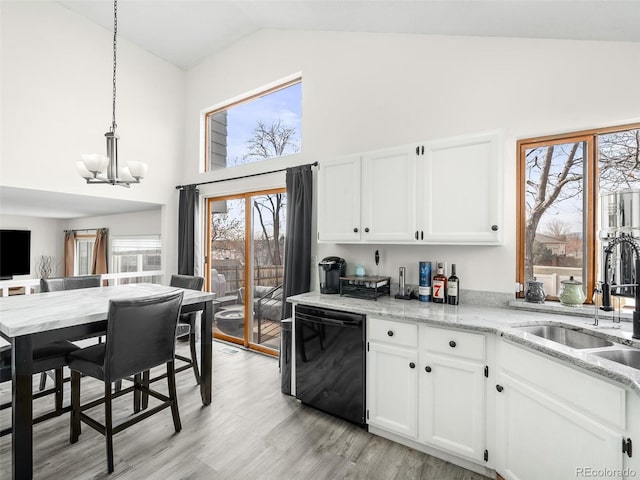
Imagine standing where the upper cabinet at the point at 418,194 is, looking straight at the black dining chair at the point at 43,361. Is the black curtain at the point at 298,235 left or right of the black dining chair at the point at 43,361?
right

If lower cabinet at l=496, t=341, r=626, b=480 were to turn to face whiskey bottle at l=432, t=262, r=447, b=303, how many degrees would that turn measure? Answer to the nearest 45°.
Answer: approximately 90° to its right

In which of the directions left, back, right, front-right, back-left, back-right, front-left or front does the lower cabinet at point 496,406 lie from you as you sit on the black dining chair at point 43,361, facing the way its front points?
right

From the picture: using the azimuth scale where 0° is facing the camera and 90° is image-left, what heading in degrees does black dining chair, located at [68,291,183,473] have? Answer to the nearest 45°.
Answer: approximately 135°

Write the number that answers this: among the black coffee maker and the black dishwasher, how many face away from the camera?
0

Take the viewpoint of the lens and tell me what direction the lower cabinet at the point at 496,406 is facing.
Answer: facing the viewer and to the left of the viewer

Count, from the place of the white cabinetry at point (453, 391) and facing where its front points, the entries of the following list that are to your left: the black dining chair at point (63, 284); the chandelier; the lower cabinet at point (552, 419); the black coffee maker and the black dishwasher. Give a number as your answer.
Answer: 1

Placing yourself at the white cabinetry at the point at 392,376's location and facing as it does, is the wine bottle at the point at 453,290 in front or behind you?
behind

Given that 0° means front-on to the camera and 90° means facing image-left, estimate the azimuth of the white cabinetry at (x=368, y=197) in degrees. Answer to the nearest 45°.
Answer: approximately 45°

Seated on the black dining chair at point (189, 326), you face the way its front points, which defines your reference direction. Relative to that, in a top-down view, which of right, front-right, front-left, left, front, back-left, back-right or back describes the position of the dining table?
front

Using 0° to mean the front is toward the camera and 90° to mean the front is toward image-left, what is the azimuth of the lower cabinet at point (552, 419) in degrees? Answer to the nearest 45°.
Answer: approximately 45°

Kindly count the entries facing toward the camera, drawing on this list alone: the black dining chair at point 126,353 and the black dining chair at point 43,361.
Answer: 0

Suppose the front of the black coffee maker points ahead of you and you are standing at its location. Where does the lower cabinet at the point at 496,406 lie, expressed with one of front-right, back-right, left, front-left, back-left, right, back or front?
left

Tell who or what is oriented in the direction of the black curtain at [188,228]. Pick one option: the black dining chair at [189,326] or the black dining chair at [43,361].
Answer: the black dining chair at [43,361]
